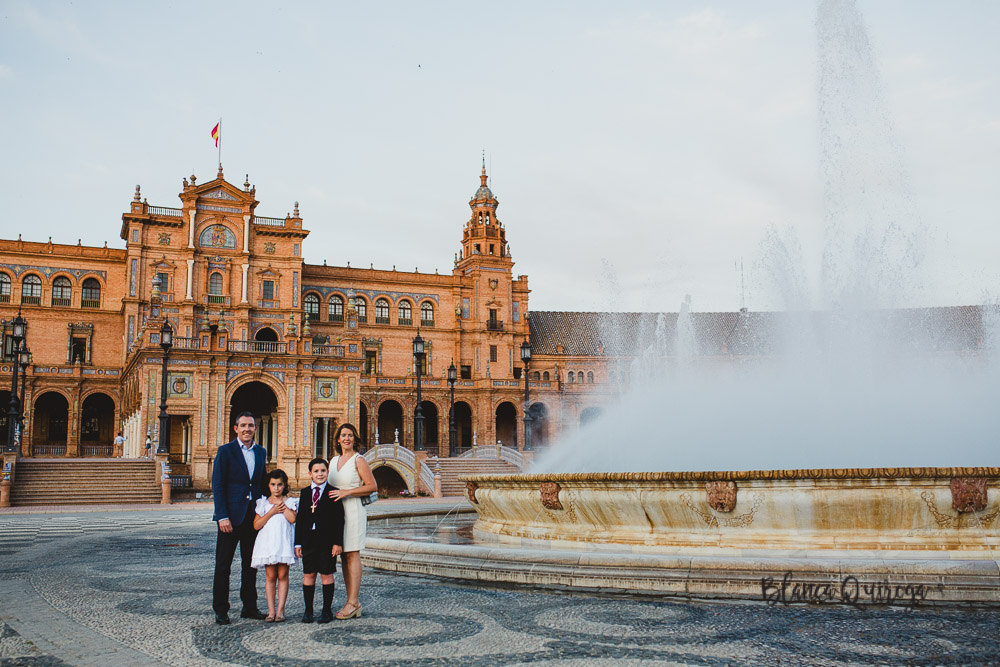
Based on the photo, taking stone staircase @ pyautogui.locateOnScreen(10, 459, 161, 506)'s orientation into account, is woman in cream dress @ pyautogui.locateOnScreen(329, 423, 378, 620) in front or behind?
in front

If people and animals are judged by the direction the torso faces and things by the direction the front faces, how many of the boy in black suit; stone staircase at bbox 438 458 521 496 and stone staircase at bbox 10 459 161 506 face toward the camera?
3

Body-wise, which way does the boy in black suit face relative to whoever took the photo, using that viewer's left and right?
facing the viewer

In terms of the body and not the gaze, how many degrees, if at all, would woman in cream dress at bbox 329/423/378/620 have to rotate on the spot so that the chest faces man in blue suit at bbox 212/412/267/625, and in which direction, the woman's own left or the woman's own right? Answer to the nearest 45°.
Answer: approximately 45° to the woman's own right

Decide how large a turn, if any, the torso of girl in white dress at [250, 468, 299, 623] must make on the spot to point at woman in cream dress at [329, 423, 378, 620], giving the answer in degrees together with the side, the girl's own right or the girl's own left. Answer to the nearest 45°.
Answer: approximately 90° to the girl's own left

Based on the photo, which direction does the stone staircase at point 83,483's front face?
toward the camera

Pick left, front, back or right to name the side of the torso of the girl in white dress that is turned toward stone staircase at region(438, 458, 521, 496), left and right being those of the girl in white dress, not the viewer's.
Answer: back

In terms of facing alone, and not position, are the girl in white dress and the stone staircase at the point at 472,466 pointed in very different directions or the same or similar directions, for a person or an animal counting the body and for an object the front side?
same or similar directions

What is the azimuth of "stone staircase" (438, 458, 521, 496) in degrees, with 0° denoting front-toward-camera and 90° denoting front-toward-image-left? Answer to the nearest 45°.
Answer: approximately 0°

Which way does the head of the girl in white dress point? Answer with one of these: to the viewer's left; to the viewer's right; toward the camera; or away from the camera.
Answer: toward the camera

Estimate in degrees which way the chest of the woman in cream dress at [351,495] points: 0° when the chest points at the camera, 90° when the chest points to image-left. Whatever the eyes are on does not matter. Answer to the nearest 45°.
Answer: approximately 45°

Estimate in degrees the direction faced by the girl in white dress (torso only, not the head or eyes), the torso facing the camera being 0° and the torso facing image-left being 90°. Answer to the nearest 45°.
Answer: approximately 0°

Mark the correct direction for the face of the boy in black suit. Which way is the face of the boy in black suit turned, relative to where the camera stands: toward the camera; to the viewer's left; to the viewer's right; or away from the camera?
toward the camera

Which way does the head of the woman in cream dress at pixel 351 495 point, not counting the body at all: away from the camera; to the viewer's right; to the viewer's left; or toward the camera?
toward the camera
